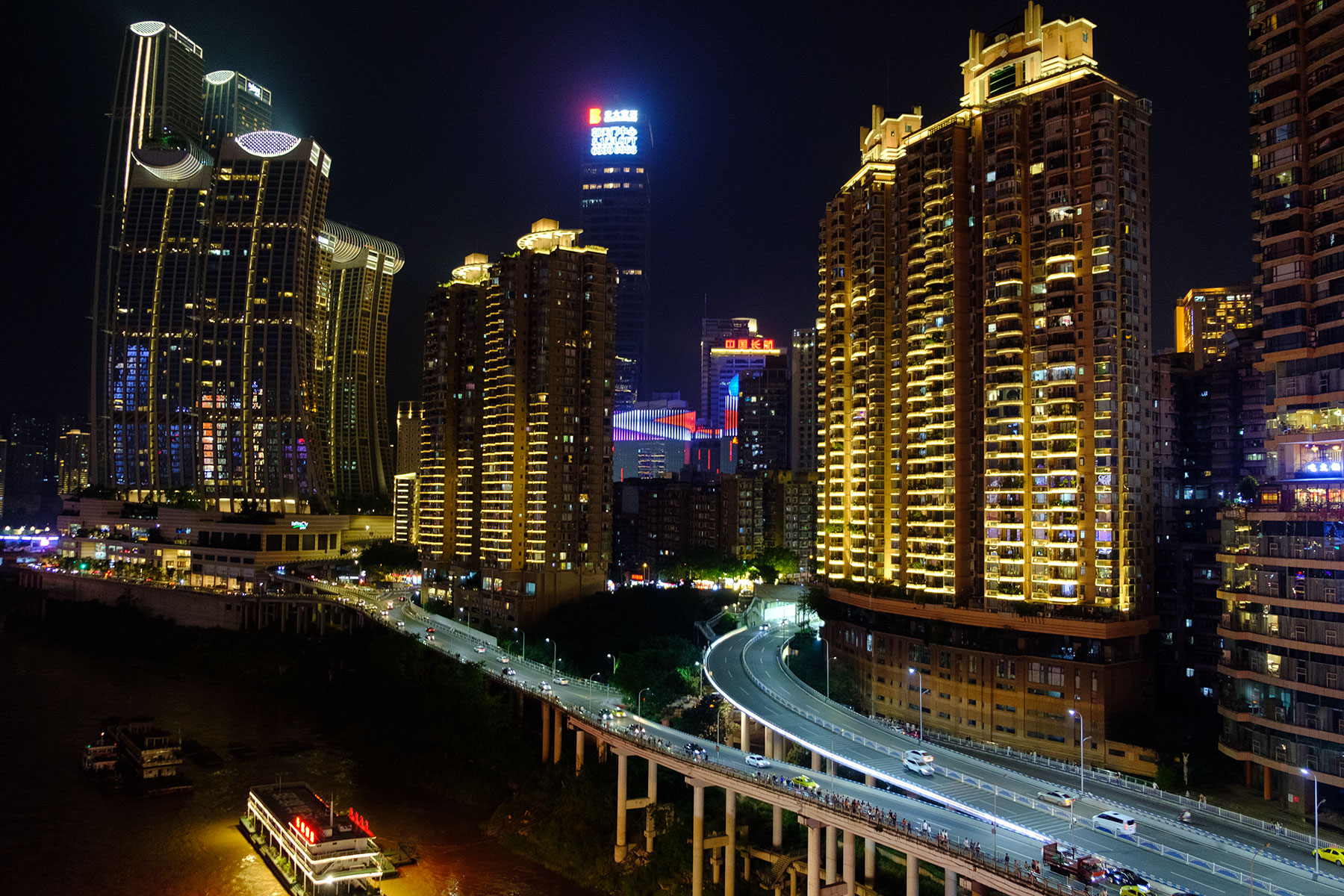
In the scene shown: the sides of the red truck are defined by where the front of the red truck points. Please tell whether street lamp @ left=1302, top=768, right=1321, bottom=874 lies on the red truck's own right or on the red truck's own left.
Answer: on the red truck's own left

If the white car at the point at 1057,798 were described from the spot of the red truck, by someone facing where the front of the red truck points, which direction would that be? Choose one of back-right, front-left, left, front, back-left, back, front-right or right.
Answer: back-left

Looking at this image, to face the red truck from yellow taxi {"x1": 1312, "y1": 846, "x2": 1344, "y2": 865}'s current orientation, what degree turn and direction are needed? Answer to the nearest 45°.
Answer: approximately 90° to its left

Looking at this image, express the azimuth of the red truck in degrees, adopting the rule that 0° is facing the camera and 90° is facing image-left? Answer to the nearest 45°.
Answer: approximately 315°

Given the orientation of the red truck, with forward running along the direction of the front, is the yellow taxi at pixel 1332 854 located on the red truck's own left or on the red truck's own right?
on the red truck's own left
